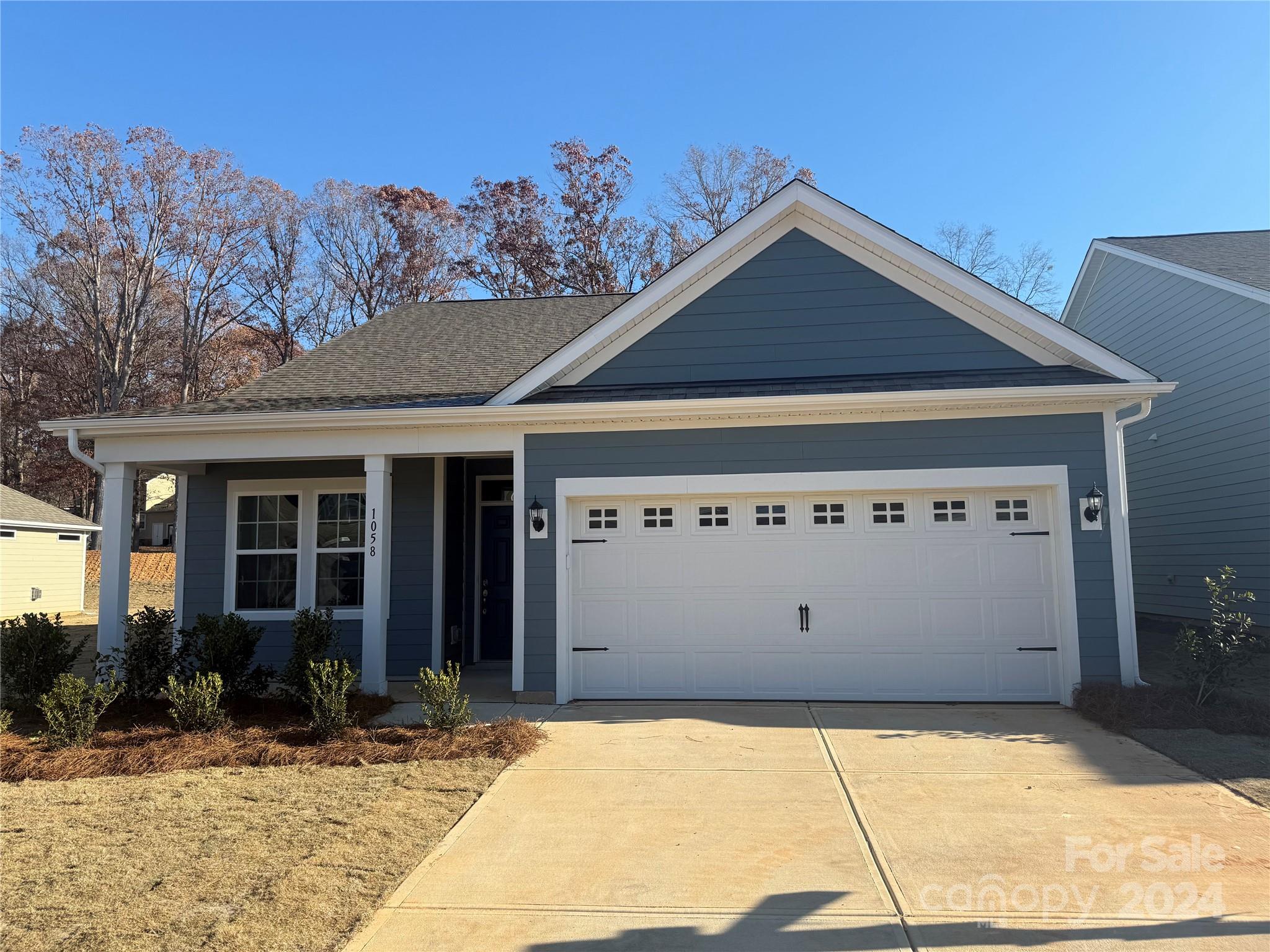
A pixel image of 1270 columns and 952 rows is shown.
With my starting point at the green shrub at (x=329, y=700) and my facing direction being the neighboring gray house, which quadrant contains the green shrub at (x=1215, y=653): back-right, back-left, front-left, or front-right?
front-right

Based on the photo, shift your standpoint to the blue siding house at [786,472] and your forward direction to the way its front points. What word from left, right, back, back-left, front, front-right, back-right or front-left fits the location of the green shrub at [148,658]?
right

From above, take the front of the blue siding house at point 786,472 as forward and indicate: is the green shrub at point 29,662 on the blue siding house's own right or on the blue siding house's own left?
on the blue siding house's own right

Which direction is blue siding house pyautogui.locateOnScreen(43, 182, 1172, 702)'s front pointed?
toward the camera

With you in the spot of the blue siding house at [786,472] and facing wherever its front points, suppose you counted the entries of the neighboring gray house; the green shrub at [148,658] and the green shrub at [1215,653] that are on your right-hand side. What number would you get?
1

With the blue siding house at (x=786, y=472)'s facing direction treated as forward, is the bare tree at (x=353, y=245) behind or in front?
behind

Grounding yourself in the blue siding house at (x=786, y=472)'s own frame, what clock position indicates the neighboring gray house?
The neighboring gray house is roughly at 8 o'clock from the blue siding house.

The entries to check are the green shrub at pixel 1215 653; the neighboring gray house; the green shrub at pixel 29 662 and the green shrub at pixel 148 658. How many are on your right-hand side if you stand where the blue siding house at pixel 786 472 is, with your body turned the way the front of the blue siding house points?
2

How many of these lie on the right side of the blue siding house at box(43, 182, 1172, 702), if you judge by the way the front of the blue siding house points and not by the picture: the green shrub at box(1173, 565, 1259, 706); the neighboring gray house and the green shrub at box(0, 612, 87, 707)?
1

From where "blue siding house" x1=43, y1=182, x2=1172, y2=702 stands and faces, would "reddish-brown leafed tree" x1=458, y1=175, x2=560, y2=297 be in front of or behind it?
behind

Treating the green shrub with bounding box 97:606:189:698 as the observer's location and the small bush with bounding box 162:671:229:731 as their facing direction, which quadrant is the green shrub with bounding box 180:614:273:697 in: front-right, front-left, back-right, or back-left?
front-left

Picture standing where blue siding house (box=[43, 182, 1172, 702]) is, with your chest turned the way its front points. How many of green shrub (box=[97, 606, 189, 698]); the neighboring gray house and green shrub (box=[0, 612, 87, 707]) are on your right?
2

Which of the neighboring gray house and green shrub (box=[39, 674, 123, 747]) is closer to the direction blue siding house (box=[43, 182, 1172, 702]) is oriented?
the green shrub

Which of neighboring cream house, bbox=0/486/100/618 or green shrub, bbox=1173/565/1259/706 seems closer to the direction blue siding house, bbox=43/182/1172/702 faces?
the green shrub
